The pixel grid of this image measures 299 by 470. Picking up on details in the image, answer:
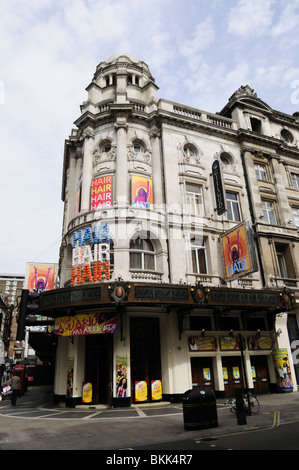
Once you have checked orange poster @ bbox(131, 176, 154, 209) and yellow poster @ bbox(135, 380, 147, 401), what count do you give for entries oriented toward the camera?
2

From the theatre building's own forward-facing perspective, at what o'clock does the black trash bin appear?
The black trash bin is roughly at 12 o'clock from the theatre building.

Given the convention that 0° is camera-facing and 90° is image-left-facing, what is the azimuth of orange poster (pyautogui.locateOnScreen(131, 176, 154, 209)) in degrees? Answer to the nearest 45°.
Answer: approximately 0°

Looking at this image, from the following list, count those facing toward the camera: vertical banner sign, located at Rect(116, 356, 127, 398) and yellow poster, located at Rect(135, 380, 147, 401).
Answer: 2

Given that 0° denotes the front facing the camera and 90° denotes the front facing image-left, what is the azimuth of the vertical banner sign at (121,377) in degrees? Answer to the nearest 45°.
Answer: approximately 0°
